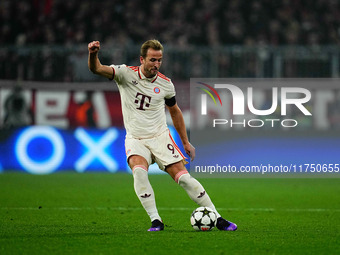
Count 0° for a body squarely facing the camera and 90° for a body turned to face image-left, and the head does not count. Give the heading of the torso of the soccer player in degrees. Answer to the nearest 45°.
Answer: approximately 0°

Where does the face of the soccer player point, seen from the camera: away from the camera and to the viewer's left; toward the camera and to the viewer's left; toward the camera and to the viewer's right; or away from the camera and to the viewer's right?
toward the camera and to the viewer's right
